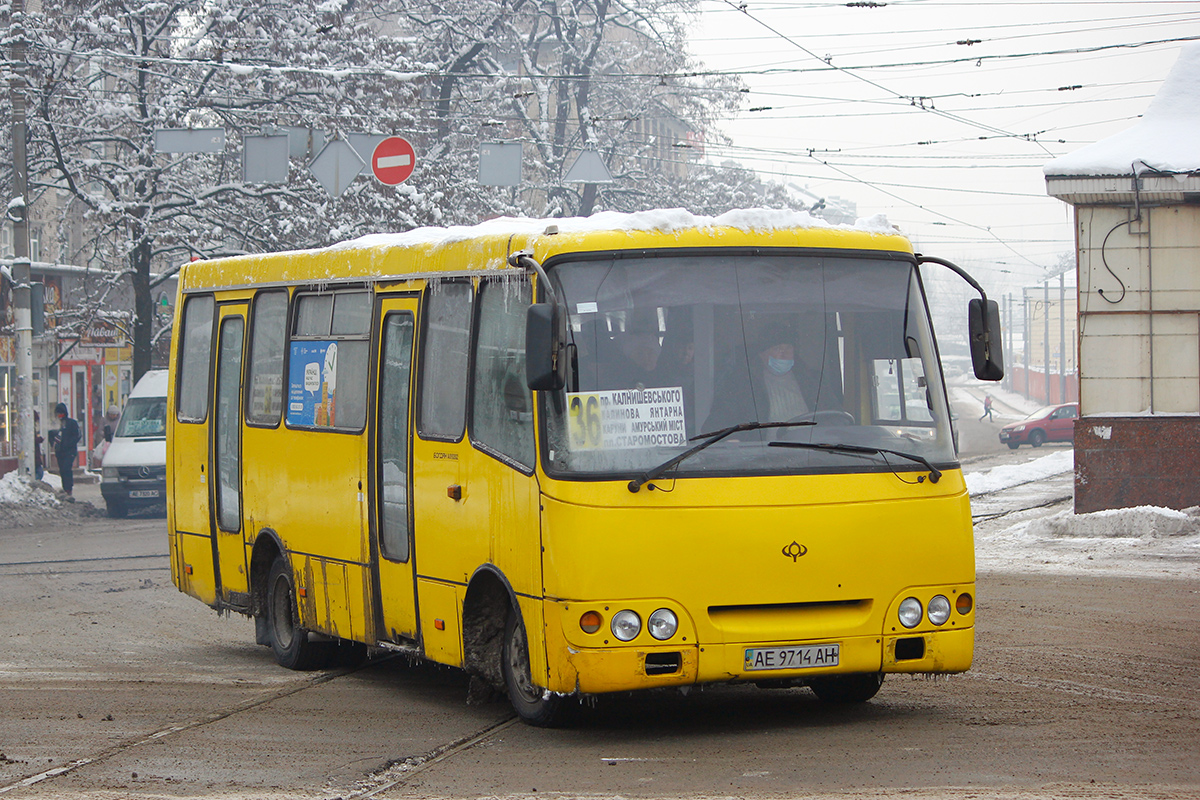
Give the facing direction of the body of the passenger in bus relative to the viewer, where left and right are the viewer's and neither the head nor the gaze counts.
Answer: facing the viewer and to the right of the viewer

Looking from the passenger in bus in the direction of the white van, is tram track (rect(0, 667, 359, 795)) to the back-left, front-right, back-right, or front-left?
back-left

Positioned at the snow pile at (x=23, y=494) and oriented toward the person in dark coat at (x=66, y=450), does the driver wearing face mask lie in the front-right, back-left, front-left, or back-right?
back-right

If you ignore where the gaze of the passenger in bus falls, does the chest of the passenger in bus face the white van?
no

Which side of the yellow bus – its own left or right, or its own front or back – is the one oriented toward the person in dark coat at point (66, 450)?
back

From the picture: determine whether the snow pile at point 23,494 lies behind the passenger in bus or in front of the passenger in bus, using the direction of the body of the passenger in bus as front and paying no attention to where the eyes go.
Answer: behind

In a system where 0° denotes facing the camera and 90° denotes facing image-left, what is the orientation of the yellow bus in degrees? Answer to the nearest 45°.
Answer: approximately 315°

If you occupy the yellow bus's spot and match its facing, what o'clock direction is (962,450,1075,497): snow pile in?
The snow pile is roughly at 8 o'clock from the yellow bus.

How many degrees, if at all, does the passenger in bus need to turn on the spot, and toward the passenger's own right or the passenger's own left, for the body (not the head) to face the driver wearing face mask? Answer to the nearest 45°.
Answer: approximately 45° to the passenger's own left

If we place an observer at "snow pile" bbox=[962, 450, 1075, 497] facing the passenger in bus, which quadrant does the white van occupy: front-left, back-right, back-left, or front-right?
front-right

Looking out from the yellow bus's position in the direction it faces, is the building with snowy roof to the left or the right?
on its left

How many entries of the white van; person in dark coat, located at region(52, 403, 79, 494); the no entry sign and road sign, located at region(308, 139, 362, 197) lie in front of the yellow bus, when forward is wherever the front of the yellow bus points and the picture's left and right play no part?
0

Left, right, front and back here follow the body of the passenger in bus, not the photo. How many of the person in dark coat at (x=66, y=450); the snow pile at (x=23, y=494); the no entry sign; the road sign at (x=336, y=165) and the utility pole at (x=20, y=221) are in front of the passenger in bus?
0

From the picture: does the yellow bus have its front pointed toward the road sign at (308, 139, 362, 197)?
no

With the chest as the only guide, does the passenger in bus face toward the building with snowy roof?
no
